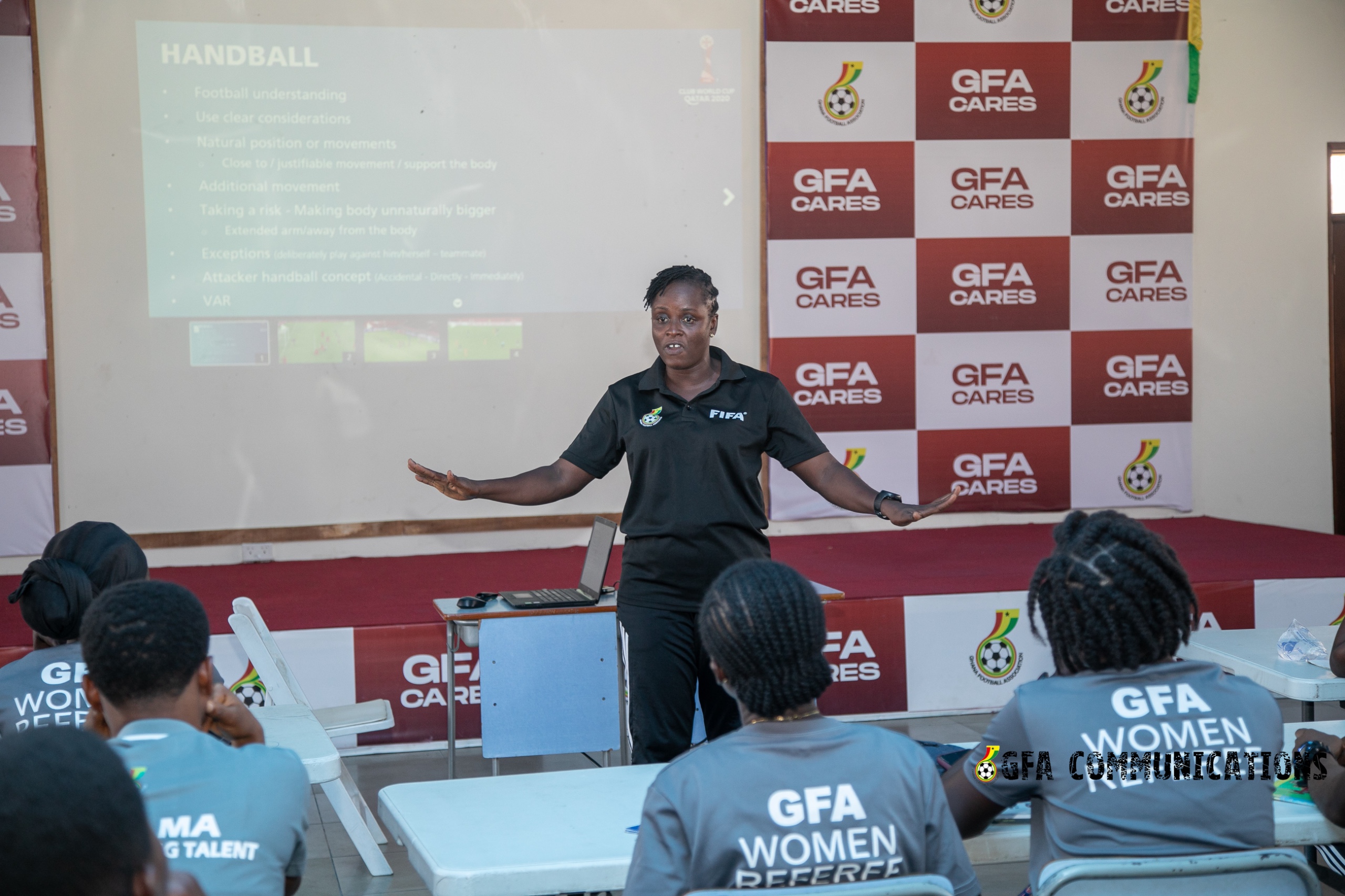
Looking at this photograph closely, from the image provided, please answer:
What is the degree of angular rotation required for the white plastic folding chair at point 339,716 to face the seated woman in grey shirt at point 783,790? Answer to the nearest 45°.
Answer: approximately 90° to its right

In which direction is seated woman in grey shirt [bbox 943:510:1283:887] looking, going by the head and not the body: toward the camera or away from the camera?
away from the camera

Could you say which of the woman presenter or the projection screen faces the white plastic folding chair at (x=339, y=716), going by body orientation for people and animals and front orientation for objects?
the projection screen

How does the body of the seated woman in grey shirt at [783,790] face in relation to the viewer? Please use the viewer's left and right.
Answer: facing away from the viewer

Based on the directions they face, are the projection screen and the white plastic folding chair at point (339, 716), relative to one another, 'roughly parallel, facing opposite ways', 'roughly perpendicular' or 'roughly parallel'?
roughly perpendicular

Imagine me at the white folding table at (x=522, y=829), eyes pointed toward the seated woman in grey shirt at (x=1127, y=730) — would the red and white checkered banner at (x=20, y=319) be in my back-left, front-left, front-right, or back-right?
back-left

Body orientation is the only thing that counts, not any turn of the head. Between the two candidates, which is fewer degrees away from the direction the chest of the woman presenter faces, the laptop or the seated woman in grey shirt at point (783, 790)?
the seated woman in grey shirt

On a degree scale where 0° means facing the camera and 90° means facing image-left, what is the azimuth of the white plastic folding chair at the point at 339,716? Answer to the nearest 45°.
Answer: approximately 270°
